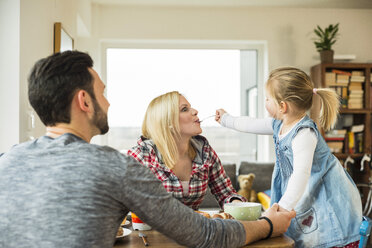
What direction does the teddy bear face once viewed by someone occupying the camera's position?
facing the viewer

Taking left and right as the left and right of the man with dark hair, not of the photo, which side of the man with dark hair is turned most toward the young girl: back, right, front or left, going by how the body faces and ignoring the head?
front

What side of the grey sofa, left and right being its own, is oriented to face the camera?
front

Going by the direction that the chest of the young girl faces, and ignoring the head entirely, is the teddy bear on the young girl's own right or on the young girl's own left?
on the young girl's own right

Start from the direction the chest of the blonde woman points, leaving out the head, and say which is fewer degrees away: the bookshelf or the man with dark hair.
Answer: the man with dark hair

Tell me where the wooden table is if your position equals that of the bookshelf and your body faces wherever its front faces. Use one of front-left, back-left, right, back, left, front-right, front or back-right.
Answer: front

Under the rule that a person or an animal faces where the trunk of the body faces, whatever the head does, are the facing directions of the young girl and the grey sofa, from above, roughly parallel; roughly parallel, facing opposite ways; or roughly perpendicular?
roughly perpendicular

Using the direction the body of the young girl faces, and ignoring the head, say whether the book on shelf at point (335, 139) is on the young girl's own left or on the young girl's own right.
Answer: on the young girl's own right

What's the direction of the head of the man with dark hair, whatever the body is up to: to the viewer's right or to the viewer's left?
to the viewer's right

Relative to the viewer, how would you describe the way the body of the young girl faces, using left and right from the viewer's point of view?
facing to the left of the viewer

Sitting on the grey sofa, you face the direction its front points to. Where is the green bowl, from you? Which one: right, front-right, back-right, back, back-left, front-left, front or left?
front
